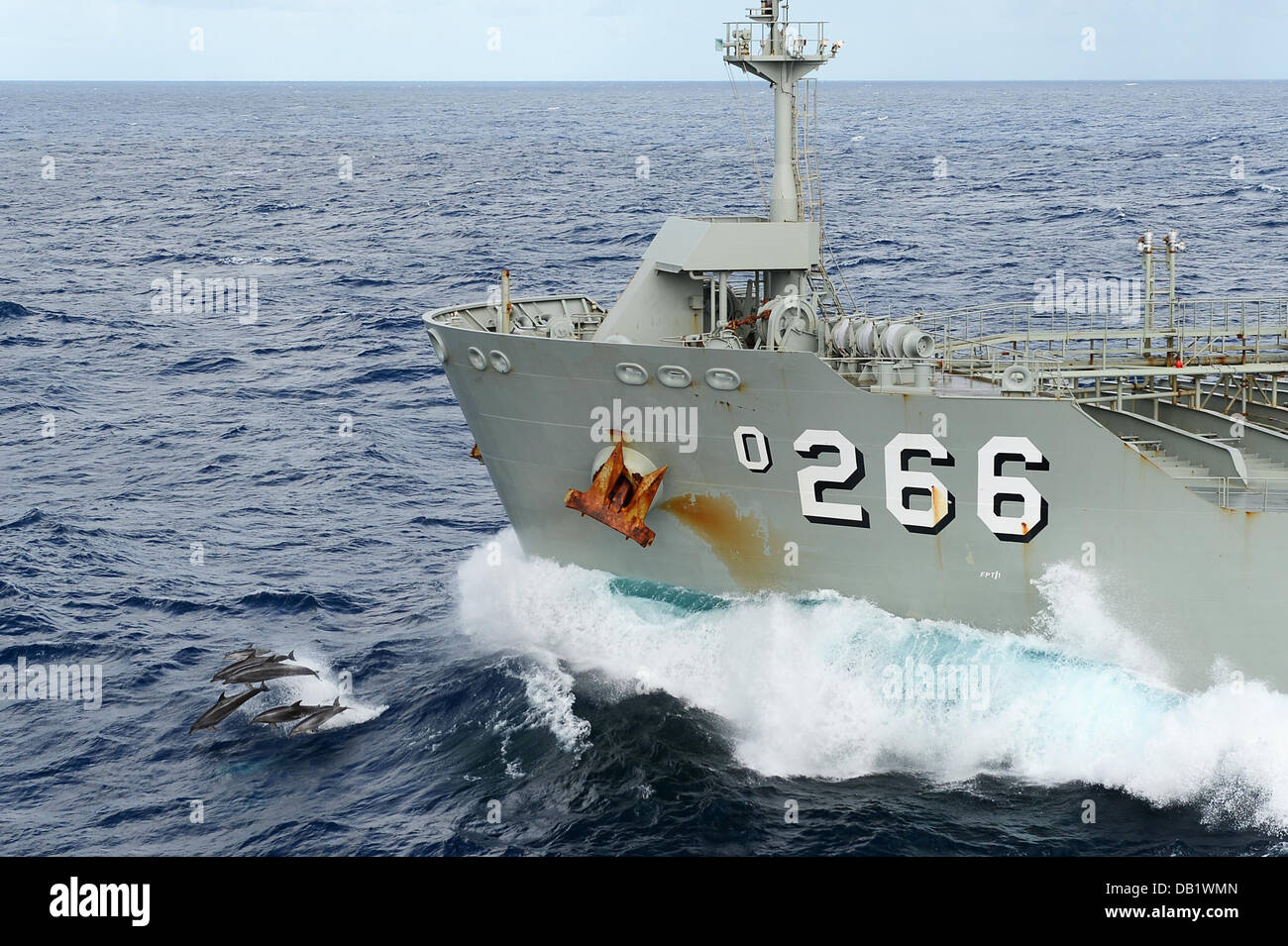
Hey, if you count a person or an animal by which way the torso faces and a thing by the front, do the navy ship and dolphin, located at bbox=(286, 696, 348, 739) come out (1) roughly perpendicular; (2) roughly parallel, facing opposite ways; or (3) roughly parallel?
roughly parallel

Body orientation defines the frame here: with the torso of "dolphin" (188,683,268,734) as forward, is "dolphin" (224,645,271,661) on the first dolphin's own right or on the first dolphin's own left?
on the first dolphin's own right

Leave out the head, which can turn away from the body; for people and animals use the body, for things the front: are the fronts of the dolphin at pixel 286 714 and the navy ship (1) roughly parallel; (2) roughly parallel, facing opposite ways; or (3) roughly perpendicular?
roughly parallel

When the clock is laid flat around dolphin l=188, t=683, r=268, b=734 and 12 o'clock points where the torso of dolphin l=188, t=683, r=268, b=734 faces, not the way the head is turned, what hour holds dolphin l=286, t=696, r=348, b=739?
dolphin l=286, t=696, r=348, b=739 is roughly at 7 o'clock from dolphin l=188, t=683, r=268, b=734.

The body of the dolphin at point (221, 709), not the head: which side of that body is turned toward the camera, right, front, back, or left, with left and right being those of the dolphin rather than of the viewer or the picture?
left

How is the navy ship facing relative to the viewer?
to the viewer's left

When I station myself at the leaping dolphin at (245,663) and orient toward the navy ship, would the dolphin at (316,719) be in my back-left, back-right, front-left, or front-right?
front-right

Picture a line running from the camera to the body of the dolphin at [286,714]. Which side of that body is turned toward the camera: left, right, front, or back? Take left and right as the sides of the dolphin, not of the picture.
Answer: left

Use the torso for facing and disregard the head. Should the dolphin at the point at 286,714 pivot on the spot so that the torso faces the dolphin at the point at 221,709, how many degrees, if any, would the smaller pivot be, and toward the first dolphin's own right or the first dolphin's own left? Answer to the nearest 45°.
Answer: approximately 45° to the first dolphin's own right

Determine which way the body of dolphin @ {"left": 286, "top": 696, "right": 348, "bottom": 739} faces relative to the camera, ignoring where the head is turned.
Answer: to the viewer's left

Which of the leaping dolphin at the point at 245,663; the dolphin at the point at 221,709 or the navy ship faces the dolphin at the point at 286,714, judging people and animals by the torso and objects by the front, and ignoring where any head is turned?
the navy ship

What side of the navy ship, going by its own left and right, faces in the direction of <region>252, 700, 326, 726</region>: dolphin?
front
